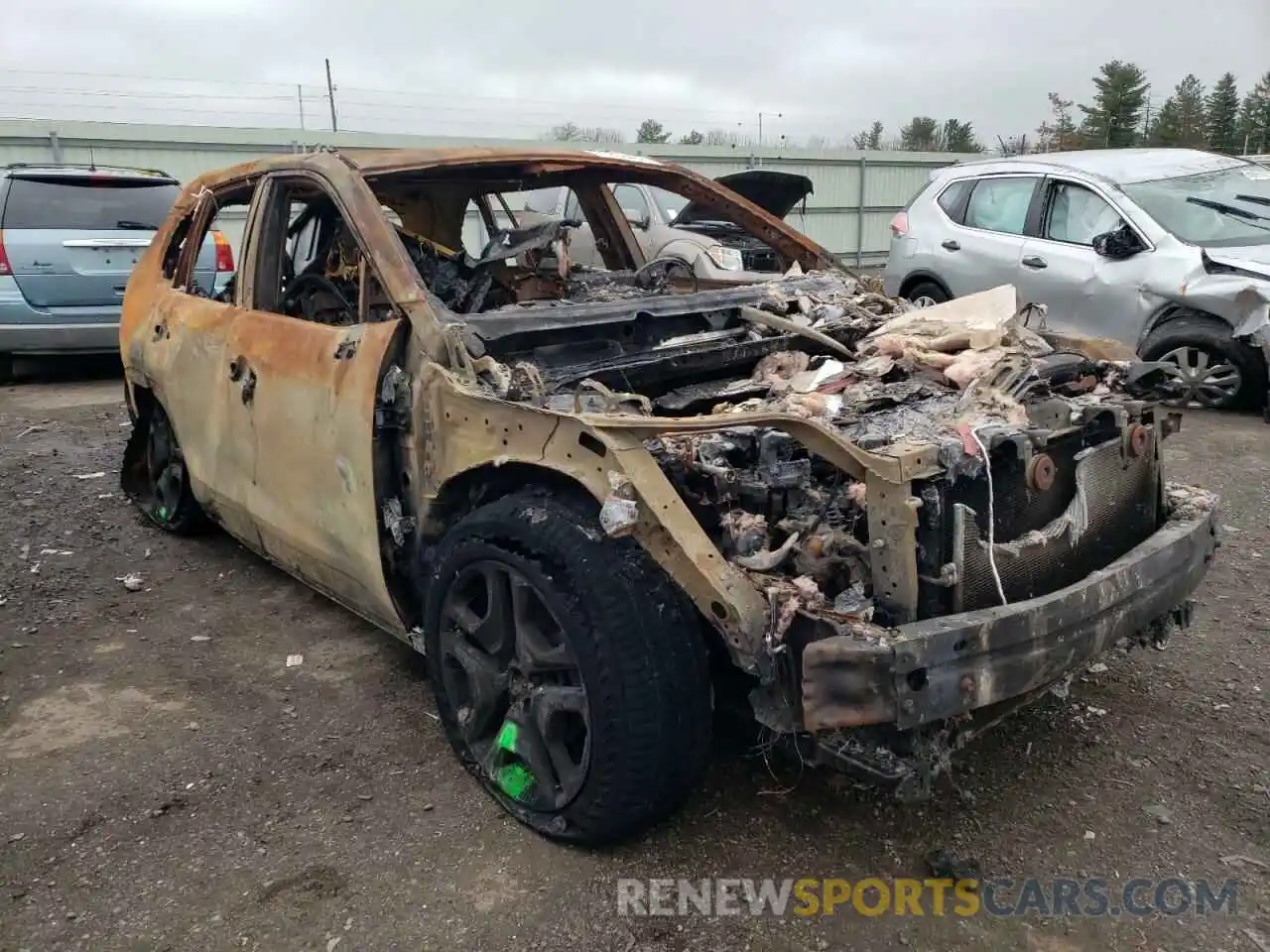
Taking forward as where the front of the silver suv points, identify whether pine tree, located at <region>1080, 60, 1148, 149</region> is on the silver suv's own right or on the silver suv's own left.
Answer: on the silver suv's own left

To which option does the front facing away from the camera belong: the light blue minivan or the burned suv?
the light blue minivan

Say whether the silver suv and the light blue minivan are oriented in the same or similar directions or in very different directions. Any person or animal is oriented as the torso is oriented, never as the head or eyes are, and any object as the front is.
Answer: very different directions

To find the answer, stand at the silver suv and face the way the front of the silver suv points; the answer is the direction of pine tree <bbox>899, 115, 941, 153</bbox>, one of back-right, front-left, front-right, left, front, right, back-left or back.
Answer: back-left

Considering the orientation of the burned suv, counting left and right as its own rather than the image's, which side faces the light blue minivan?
back

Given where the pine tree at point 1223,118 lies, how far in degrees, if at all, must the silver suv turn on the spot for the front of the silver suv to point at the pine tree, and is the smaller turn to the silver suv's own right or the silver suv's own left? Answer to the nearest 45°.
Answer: approximately 135° to the silver suv's own left

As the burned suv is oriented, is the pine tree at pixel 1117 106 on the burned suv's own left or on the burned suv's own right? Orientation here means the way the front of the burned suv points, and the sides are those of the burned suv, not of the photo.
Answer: on the burned suv's own left

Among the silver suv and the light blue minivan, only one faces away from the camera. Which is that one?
the light blue minivan

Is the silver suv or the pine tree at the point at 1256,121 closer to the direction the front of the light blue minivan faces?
the pine tree

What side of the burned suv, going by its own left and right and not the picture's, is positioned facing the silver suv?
left

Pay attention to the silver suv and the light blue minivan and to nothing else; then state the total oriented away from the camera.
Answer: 1

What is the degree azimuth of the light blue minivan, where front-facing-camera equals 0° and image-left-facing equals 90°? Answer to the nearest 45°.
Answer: approximately 180°
